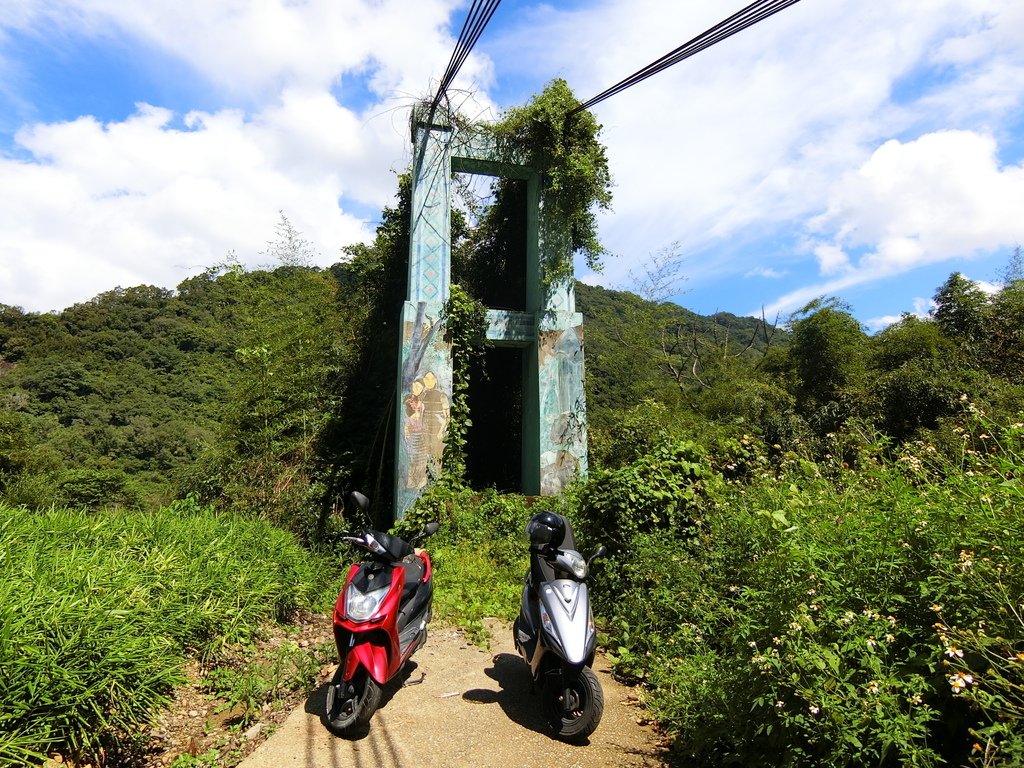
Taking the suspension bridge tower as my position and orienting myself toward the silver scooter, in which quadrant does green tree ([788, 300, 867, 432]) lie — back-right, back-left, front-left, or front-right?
back-left

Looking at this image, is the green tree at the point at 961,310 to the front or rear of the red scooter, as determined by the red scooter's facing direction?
to the rear

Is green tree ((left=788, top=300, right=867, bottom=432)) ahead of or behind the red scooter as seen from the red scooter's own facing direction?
behind

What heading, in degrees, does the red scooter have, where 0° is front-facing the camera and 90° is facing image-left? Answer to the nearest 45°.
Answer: approximately 45°

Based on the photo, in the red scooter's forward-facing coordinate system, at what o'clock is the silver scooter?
The silver scooter is roughly at 8 o'clock from the red scooter.

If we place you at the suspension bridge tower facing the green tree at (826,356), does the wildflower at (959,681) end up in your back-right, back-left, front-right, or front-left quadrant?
back-right

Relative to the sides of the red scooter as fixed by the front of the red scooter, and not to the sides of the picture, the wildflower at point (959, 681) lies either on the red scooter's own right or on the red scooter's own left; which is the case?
on the red scooter's own left

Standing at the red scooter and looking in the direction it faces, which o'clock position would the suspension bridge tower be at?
The suspension bridge tower is roughly at 5 o'clock from the red scooter.
